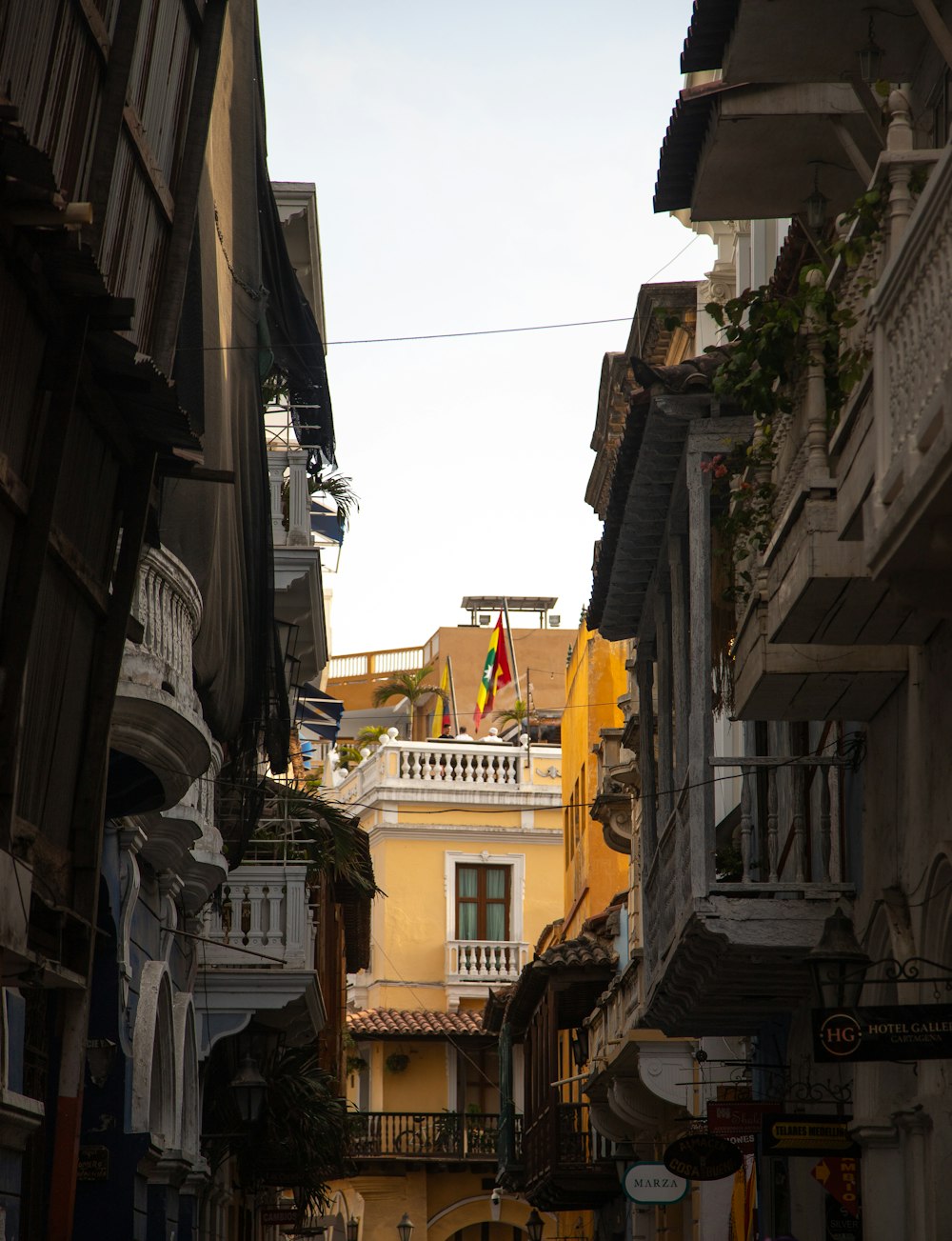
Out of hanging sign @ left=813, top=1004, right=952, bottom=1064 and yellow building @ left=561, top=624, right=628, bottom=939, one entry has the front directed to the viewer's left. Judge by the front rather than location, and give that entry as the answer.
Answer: the yellow building

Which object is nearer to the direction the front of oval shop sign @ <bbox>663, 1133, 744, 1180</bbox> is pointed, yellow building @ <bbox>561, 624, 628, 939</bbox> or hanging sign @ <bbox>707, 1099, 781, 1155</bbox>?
the hanging sign

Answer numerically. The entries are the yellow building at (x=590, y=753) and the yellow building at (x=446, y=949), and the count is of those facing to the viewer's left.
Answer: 1

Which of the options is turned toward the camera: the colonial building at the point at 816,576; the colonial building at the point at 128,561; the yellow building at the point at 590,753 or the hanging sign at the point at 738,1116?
the hanging sign

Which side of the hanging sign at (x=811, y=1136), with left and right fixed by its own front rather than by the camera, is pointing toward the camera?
front

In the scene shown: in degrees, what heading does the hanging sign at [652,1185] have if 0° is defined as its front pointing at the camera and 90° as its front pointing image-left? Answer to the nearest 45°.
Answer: approximately 0°

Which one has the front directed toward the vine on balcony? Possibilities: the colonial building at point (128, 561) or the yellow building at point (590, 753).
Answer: the colonial building

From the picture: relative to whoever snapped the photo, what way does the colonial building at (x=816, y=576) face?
facing to the left of the viewer

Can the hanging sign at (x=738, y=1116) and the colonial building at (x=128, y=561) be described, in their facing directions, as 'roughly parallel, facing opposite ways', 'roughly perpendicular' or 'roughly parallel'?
roughly perpendicular

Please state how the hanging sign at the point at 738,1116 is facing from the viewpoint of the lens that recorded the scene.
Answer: facing the viewer

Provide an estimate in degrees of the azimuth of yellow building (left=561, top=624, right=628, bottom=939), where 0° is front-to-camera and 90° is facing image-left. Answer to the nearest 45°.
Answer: approximately 90°

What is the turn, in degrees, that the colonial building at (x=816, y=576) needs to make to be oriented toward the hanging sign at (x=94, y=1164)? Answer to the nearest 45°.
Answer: approximately 45° to its right

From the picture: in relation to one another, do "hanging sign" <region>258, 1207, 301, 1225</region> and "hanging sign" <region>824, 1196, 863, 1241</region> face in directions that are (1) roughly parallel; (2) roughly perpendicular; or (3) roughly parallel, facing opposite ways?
roughly parallel

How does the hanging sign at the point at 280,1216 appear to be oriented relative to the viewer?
toward the camera

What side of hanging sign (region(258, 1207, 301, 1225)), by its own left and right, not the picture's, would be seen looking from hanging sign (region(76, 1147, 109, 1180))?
front

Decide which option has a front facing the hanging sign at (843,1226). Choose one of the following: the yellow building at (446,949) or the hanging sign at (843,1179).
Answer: the yellow building

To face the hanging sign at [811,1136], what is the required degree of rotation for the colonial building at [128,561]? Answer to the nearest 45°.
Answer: approximately 45° to its left

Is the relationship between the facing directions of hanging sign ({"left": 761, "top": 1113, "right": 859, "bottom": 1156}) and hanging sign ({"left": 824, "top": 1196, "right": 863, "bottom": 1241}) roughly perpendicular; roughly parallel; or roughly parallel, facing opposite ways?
roughly parallel
